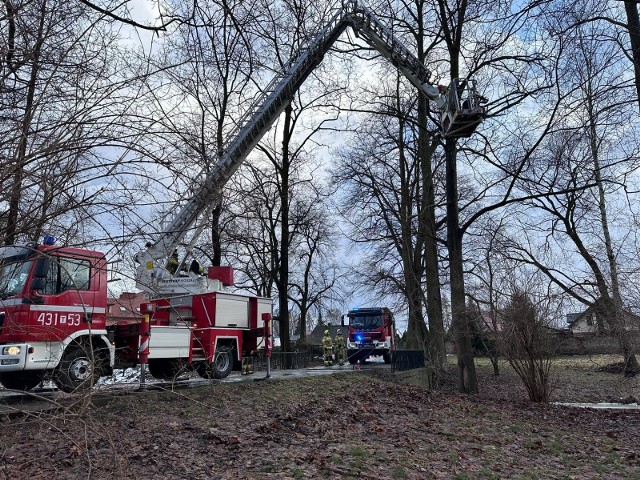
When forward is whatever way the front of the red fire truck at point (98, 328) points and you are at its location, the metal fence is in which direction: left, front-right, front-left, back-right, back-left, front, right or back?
back

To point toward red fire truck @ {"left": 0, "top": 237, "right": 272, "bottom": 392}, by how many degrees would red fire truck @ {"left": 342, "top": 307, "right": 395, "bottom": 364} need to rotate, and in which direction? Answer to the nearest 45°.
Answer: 0° — it already faces it

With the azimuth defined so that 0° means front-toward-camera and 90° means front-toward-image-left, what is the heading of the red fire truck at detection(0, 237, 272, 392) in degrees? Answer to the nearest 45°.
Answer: approximately 45°

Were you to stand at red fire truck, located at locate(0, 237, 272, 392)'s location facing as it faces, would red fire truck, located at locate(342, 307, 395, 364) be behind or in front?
behind

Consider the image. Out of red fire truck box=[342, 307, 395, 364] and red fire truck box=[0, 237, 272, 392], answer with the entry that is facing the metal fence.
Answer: red fire truck box=[342, 307, 395, 364]

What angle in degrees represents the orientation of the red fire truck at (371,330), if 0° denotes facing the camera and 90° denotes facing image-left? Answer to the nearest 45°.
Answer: approximately 0°
